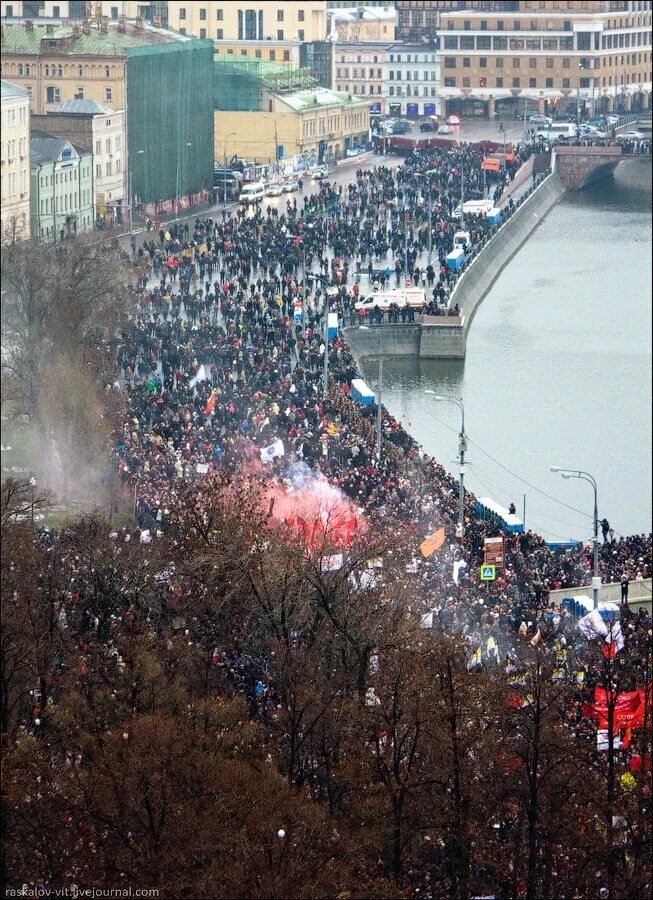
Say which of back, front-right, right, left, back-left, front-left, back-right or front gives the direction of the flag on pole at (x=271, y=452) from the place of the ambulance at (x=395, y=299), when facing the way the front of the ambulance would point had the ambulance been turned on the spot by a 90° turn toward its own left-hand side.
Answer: front

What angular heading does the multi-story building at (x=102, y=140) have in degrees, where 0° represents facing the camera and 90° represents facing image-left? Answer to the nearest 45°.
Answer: approximately 315°

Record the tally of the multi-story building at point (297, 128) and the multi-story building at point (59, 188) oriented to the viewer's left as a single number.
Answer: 0

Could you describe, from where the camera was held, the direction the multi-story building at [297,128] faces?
facing the viewer and to the right of the viewer

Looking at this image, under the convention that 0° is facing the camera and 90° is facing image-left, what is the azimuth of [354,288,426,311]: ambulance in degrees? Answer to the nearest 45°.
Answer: approximately 90°

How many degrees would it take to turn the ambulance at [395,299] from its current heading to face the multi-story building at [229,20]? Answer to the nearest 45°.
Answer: approximately 90° to its right

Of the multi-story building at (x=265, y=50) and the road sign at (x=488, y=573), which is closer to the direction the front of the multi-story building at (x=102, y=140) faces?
the road sign

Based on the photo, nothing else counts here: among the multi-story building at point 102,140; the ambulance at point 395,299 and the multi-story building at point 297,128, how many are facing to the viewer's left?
1
